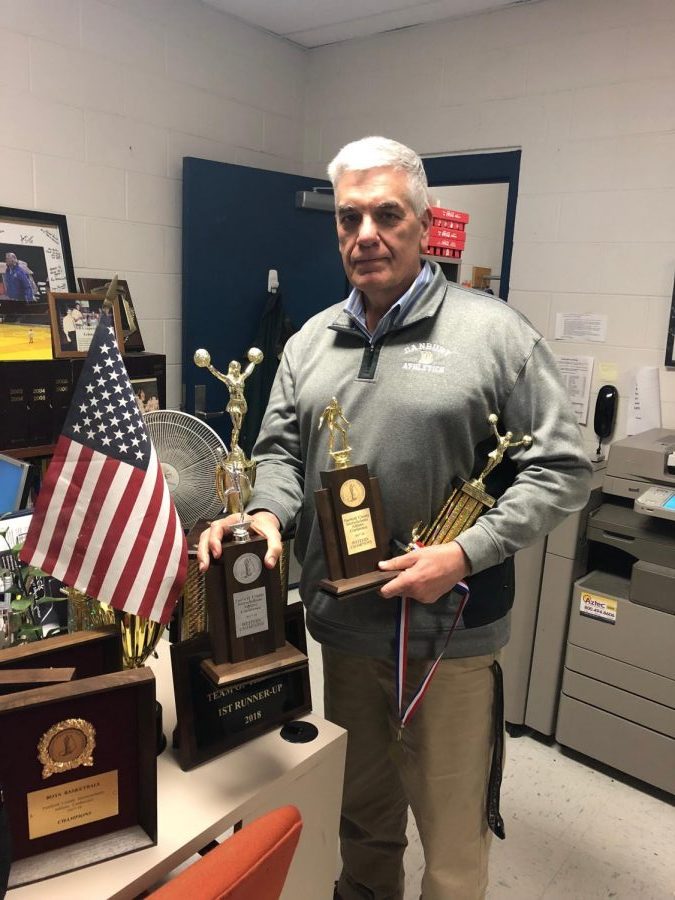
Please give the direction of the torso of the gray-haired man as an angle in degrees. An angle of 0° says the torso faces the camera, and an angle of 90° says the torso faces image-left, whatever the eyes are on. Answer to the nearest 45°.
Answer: approximately 45°

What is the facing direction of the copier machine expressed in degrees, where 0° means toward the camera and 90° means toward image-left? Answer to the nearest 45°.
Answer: approximately 45°

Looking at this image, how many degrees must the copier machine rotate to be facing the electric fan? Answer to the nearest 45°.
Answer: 0° — it already faces it

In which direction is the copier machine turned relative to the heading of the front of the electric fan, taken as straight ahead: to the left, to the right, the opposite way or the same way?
to the right

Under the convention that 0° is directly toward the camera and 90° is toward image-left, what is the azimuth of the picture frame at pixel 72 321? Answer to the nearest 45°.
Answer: approximately 315°

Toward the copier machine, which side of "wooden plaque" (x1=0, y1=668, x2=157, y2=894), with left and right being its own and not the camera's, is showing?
left

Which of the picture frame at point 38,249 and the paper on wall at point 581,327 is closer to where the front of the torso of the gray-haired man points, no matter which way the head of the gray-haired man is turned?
the picture frame

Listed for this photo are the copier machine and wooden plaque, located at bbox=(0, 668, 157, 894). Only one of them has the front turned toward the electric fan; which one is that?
the copier machine

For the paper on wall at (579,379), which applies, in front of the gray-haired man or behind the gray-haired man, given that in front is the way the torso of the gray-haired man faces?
behind
